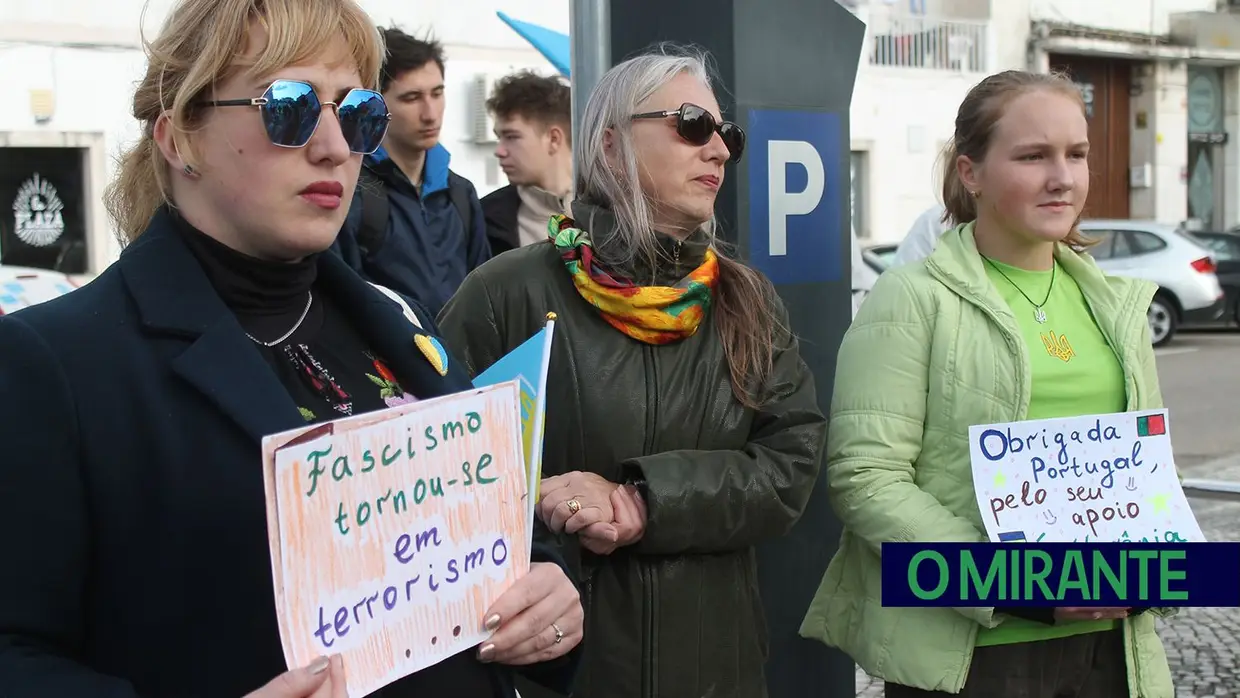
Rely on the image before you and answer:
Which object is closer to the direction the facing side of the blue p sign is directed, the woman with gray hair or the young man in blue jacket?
the woman with gray hair

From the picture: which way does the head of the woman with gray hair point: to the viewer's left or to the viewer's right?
to the viewer's right

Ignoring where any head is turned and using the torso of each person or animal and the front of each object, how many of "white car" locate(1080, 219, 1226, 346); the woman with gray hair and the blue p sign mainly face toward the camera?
2

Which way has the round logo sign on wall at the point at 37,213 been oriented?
toward the camera

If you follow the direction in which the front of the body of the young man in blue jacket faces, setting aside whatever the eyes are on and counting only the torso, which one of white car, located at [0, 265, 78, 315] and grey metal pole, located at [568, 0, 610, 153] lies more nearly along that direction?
the grey metal pole

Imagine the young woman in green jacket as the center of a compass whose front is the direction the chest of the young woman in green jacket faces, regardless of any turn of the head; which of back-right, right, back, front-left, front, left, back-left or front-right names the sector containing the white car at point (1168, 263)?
back-left

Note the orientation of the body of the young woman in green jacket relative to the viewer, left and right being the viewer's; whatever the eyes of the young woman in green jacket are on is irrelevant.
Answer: facing the viewer and to the right of the viewer

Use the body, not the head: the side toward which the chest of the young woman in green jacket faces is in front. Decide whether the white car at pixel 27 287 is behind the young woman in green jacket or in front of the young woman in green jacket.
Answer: behind

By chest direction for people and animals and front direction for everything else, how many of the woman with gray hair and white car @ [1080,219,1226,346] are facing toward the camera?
1

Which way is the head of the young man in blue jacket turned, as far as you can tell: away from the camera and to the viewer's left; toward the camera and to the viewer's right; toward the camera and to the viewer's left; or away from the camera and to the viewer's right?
toward the camera and to the viewer's right

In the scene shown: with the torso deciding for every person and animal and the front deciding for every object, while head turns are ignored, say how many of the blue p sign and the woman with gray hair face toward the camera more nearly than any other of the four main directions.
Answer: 2

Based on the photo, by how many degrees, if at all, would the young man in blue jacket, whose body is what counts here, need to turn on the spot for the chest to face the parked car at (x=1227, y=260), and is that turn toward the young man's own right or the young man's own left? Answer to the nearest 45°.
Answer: approximately 90° to the young man's own left

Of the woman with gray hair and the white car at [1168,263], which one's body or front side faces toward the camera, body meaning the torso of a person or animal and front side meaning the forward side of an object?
the woman with gray hair

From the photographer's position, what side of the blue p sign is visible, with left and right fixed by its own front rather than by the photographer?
front
